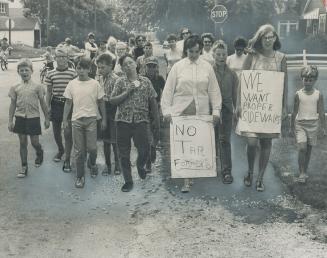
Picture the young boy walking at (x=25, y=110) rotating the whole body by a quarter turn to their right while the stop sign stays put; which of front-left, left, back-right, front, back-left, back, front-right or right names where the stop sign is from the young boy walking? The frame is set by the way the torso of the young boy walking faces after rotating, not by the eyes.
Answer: back-right

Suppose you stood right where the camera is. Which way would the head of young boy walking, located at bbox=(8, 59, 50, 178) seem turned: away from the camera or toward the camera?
toward the camera

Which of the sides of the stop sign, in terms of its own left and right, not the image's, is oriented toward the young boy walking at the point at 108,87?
front

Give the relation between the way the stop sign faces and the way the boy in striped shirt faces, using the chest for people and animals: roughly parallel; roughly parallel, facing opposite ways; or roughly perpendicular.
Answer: roughly parallel

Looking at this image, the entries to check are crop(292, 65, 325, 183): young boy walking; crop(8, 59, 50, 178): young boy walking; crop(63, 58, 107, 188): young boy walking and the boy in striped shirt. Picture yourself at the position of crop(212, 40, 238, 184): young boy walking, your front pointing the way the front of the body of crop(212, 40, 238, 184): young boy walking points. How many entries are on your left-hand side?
1

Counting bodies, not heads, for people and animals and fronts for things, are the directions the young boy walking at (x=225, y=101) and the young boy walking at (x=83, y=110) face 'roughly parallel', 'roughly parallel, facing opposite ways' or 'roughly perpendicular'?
roughly parallel

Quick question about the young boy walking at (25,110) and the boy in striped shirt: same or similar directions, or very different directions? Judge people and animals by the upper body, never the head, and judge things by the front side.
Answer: same or similar directions

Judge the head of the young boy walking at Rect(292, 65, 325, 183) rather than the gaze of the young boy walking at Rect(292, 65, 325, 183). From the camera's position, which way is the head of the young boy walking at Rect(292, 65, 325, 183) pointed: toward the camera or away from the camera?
toward the camera

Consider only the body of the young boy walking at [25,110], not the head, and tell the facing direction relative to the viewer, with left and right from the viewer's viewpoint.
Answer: facing the viewer

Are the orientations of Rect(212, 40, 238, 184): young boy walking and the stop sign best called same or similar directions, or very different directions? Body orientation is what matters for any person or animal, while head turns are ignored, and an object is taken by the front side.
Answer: same or similar directions

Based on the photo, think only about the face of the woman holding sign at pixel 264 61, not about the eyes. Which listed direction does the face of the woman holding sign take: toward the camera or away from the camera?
toward the camera

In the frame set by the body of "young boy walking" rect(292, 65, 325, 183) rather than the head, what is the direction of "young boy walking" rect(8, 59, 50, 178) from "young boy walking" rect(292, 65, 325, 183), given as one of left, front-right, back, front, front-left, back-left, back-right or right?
right

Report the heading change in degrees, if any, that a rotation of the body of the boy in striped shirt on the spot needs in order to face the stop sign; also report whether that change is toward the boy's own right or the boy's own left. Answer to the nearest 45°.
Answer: approximately 135° to the boy's own left

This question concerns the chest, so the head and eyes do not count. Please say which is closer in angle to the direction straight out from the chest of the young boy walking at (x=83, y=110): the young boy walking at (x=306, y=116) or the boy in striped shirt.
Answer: the young boy walking

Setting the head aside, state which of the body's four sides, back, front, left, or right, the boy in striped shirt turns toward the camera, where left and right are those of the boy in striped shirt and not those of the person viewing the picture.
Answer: front

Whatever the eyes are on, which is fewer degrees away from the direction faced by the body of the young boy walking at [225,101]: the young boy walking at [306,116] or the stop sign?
the young boy walking

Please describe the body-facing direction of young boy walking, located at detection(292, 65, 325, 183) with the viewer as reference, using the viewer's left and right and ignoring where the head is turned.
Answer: facing the viewer
